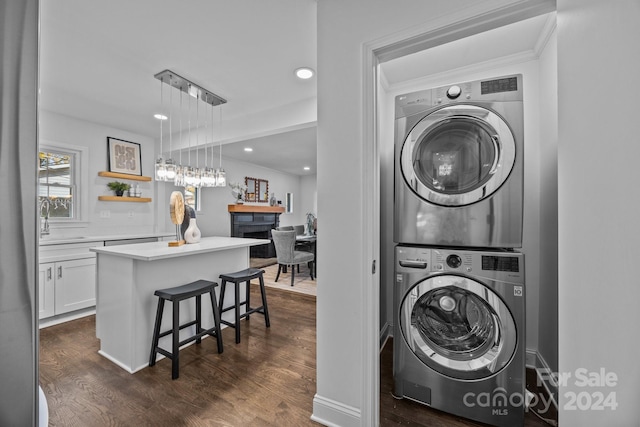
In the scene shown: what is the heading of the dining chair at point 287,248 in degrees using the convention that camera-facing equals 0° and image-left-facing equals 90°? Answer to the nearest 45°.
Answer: approximately 225°

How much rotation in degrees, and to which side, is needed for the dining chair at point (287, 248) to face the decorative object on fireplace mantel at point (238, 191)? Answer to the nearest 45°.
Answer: approximately 90° to its left

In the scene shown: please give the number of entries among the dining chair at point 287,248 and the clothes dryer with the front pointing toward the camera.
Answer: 1

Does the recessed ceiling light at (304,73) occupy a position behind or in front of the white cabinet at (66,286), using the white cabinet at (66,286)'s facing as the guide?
in front

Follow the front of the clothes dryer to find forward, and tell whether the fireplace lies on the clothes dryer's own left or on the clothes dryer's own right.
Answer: on the clothes dryer's own right

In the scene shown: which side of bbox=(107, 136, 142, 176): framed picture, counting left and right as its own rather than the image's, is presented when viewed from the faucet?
right

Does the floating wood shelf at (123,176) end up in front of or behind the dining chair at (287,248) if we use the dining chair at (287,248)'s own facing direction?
behind

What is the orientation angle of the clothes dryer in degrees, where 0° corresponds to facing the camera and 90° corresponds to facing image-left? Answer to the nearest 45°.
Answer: approximately 0°

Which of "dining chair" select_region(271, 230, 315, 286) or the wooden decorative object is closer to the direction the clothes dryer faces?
the wooden decorative object

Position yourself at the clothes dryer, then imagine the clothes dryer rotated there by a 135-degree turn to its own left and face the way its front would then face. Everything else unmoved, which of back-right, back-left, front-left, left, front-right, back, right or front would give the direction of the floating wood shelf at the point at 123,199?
back-left
